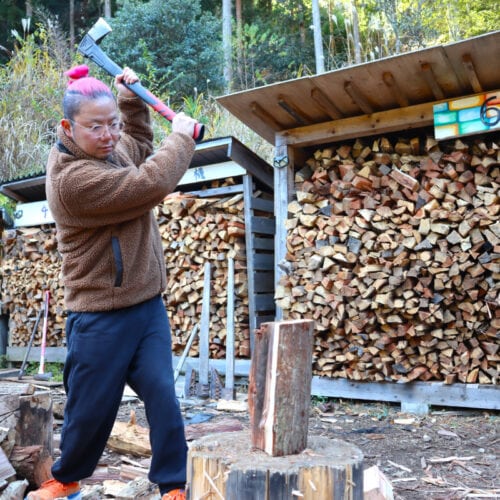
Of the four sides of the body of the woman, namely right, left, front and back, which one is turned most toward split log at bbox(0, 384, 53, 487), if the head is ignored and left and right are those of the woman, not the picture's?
back

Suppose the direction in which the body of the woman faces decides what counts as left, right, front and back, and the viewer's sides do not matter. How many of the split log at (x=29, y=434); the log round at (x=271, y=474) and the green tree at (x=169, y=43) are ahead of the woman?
1

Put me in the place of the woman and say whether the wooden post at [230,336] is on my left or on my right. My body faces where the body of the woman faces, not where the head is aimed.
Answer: on my left

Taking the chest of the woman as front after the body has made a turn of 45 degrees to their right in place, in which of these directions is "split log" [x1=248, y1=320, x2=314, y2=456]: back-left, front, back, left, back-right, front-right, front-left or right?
front-left

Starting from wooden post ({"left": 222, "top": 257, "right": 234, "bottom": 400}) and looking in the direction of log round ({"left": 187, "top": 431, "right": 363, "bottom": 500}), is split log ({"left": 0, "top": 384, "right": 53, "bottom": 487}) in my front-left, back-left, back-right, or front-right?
front-right

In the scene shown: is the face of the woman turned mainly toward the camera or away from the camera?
toward the camera

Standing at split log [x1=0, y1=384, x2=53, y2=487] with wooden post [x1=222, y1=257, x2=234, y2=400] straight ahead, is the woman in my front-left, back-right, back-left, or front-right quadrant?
back-right

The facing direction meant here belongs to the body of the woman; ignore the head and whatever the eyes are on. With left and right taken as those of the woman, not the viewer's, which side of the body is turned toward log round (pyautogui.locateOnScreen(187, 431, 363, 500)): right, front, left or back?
front

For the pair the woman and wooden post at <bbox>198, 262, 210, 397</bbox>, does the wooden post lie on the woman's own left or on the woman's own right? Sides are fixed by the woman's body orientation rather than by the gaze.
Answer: on the woman's own left

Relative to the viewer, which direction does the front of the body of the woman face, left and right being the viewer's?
facing the viewer and to the right of the viewer

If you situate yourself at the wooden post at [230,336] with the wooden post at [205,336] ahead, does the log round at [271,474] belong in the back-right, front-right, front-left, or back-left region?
back-left

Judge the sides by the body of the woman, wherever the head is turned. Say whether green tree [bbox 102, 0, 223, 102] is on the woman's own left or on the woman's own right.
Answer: on the woman's own left
